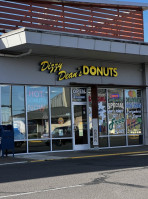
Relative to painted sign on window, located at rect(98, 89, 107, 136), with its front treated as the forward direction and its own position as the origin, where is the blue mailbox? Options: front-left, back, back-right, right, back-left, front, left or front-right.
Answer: front-right

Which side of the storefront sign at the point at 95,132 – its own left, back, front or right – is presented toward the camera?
front

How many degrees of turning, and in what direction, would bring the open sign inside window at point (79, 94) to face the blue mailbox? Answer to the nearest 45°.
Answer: approximately 45° to its right

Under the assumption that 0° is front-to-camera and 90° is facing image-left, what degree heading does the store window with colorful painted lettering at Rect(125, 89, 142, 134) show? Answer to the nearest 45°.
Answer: approximately 0°

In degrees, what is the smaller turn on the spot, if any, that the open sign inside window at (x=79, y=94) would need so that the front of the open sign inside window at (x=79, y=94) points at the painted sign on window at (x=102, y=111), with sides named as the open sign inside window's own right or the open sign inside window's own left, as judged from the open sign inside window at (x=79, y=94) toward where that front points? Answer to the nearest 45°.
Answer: approximately 135° to the open sign inside window's own left

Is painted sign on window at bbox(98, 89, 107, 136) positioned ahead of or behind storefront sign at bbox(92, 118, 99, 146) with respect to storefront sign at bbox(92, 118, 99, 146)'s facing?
behind

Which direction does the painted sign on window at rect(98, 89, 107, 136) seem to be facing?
toward the camera

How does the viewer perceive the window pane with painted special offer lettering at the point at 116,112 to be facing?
facing the viewer
